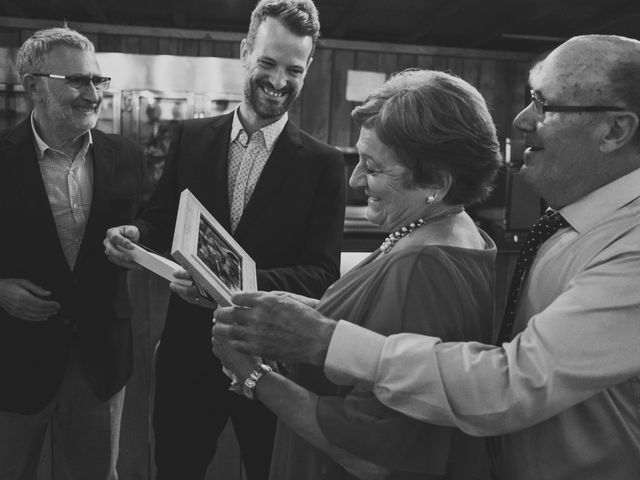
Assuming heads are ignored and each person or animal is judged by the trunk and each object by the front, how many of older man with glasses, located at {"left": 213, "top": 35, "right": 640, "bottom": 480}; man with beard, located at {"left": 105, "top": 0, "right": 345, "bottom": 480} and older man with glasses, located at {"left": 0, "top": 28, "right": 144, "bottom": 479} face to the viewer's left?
1

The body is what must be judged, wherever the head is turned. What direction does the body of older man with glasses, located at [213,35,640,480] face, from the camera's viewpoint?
to the viewer's left

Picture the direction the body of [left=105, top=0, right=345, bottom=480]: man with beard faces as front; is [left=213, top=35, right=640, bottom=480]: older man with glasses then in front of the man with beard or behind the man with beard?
in front

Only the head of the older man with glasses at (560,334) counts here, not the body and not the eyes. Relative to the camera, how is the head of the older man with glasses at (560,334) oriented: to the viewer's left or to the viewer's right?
to the viewer's left

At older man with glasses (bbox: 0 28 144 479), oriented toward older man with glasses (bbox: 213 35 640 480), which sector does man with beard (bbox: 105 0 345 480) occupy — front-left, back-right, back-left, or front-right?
front-left

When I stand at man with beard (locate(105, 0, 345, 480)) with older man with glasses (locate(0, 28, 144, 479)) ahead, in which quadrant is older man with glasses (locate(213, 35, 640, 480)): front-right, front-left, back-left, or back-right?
back-left

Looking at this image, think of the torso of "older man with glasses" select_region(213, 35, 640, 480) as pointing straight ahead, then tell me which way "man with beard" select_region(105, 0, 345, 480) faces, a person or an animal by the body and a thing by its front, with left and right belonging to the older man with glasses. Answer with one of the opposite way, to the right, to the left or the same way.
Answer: to the left

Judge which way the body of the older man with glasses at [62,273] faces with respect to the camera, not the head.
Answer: toward the camera

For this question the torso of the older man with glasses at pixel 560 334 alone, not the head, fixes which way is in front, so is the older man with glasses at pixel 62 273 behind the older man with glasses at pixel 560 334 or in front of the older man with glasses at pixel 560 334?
in front

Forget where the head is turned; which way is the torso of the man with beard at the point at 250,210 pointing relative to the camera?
toward the camera

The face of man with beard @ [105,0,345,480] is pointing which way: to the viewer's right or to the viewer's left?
to the viewer's right
